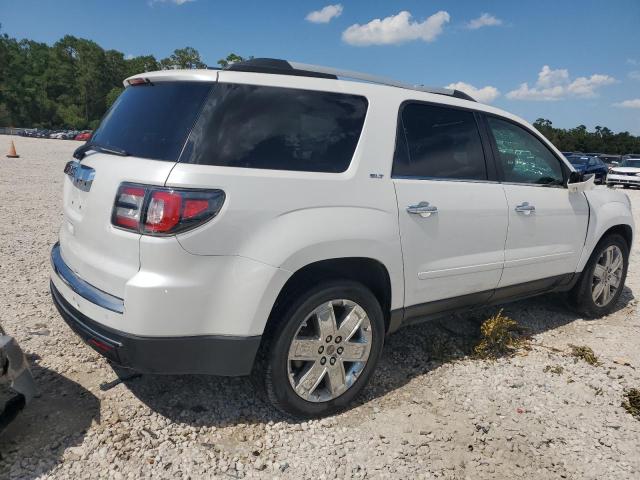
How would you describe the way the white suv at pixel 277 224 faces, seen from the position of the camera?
facing away from the viewer and to the right of the viewer

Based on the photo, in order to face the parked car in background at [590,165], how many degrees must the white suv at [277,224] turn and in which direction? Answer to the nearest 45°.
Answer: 0° — it already faces it

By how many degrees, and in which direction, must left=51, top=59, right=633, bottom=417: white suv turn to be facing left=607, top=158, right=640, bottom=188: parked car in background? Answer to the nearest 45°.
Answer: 0° — it already faces it

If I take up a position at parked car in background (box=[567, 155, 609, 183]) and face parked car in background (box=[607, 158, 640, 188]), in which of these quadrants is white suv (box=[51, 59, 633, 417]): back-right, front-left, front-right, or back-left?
back-right
